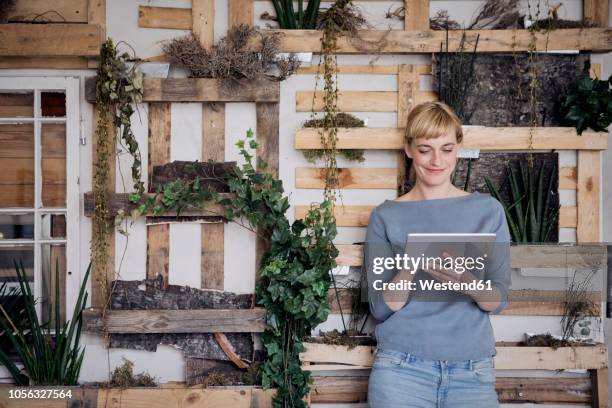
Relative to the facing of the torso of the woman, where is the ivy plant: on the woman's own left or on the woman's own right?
on the woman's own right

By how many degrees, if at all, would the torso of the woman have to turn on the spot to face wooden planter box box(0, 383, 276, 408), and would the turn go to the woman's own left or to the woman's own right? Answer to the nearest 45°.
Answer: approximately 90° to the woman's own right

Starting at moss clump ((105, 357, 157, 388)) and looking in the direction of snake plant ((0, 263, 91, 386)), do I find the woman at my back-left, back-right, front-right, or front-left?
back-left

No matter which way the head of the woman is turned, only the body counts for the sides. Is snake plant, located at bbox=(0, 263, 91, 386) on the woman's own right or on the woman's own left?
on the woman's own right

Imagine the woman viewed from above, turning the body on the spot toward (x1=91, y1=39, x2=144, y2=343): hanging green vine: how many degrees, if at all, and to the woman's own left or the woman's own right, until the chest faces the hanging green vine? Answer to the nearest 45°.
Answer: approximately 90° to the woman's own right

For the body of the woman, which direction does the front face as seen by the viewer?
toward the camera

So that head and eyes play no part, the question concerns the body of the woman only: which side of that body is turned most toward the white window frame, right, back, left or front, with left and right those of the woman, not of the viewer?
right

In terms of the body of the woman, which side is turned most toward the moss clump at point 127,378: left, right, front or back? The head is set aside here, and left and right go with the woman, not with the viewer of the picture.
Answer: right

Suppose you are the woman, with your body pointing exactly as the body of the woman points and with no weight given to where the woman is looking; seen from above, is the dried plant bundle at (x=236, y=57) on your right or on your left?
on your right
